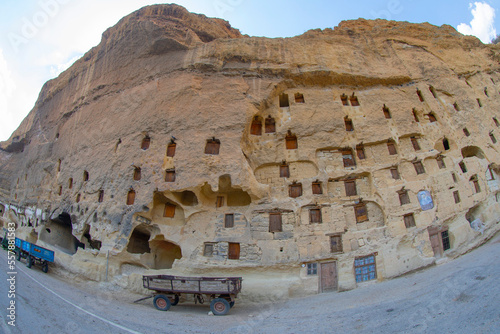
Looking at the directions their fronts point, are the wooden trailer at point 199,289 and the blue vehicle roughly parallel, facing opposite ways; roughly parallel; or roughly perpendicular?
roughly parallel

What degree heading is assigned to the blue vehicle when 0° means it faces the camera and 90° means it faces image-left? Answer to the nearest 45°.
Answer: approximately 135°

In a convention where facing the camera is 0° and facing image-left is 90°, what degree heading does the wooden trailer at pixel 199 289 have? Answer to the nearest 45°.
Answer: approximately 90°

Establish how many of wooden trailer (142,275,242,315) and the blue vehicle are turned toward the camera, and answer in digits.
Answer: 0

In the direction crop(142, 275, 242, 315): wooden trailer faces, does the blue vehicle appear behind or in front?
in front

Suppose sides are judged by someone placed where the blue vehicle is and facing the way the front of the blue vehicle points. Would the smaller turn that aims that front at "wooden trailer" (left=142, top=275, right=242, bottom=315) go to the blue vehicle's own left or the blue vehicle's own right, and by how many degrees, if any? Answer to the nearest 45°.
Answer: approximately 180°
